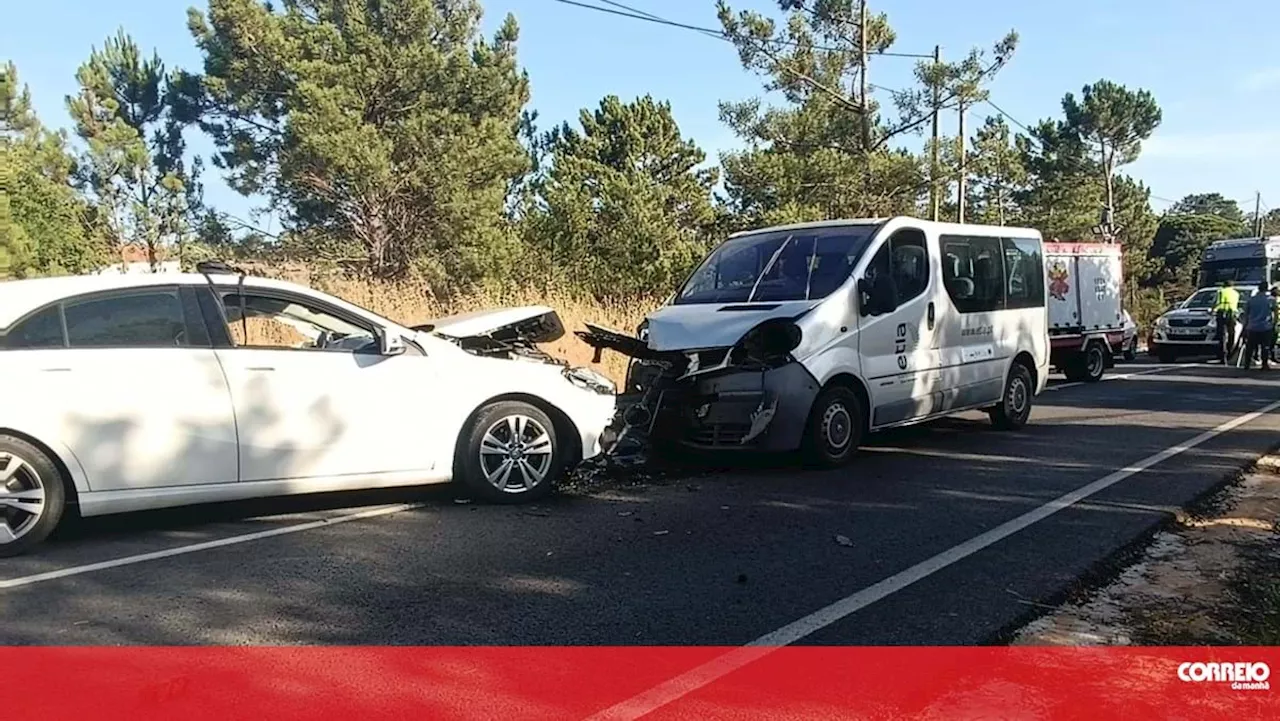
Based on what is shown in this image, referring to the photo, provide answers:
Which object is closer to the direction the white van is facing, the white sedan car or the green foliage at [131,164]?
the white sedan car

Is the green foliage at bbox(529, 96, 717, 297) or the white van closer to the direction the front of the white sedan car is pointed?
the white van

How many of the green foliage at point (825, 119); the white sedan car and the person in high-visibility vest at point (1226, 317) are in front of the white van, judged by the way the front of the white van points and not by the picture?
1

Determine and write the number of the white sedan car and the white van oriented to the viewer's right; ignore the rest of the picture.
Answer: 1

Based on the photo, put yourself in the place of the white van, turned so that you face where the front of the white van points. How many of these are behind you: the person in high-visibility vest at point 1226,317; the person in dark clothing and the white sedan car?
2

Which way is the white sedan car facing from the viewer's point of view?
to the viewer's right

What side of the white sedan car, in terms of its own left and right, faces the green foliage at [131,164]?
left

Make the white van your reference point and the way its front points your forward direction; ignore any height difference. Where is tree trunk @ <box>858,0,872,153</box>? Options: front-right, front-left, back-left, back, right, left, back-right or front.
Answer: back-right

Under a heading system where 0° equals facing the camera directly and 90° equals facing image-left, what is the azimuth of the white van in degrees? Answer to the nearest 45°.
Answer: approximately 45°

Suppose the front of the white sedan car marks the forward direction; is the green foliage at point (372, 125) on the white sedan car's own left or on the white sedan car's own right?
on the white sedan car's own left

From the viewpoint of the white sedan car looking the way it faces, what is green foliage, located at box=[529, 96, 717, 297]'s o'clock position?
The green foliage is roughly at 10 o'clock from the white sedan car.

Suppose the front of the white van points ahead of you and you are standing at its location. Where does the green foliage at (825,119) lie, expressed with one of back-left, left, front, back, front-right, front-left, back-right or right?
back-right

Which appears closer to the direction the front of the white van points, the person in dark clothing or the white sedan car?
the white sedan car

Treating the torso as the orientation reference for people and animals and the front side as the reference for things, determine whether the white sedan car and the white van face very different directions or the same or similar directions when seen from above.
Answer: very different directions

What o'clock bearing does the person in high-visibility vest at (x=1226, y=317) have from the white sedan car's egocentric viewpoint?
The person in high-visibility vest is roughly at 11 o'clock from the white sedan car.
